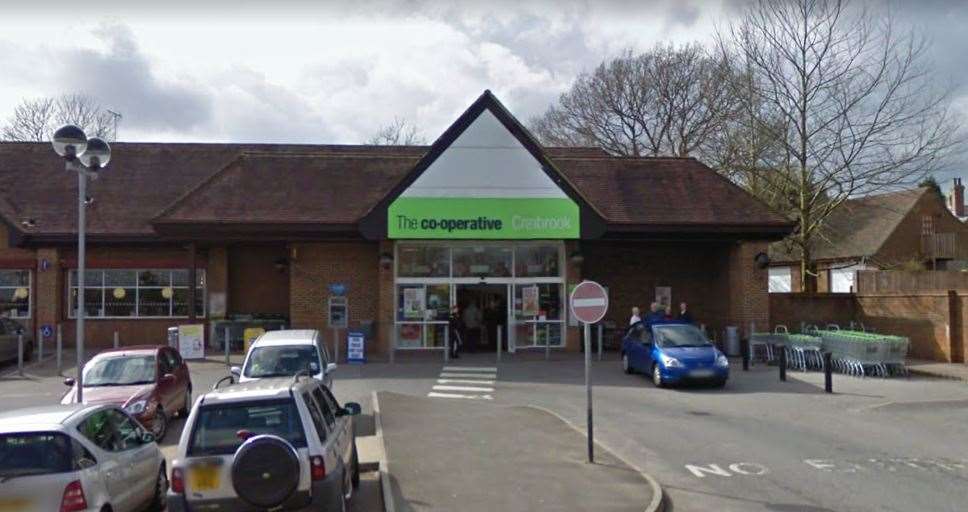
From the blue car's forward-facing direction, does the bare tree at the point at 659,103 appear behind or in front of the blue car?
behind

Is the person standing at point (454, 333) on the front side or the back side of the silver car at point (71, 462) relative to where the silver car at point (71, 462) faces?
on the front side

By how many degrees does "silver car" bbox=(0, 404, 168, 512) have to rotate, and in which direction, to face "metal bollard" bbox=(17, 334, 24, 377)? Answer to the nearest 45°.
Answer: approximately 45° to its left

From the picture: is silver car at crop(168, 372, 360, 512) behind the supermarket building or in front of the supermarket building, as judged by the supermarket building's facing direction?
in front

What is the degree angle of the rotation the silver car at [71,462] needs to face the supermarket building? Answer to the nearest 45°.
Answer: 0° — it already faces it

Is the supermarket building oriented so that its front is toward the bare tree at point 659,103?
no

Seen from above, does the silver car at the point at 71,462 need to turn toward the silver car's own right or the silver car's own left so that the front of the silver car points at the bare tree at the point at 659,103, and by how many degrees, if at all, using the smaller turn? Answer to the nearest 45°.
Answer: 0° — it already faces it

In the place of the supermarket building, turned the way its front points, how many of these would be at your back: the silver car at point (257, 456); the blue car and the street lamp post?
0

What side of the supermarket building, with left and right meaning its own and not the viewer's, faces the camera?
front

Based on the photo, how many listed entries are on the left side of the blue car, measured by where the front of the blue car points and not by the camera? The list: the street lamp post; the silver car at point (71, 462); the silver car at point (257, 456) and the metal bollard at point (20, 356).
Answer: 0

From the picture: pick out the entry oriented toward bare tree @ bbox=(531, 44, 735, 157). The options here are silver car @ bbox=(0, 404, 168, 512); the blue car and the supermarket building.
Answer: the silver car

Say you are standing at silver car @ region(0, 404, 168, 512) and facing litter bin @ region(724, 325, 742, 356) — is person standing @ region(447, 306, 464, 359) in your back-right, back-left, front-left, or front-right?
front-left

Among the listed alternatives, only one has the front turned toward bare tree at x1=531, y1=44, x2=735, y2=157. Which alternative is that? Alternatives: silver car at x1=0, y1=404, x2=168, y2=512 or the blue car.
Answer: the silver car

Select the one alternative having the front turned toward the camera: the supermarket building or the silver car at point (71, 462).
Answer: the supermarket building

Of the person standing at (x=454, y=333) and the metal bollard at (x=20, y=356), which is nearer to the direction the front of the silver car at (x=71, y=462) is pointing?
the person standing

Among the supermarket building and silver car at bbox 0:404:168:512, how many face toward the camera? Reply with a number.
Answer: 1
